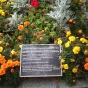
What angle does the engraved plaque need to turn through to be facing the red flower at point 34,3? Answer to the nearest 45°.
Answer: approximately 180°

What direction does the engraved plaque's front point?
toward the camera
